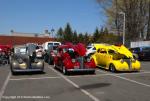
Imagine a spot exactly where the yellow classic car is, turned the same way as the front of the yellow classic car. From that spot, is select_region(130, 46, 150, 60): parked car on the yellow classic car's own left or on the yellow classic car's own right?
on the yellow classic car's own left

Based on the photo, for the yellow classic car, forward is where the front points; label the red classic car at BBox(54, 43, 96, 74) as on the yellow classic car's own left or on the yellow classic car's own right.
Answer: on the yellow classic car's own right

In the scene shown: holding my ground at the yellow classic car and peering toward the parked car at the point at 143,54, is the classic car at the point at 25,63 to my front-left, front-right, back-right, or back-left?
back-left

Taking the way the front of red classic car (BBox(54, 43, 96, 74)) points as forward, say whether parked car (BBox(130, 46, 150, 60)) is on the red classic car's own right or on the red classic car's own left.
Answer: on the red classic car's own left

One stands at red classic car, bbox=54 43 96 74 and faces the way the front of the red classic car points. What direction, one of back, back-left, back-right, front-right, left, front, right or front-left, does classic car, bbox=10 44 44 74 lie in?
back-right

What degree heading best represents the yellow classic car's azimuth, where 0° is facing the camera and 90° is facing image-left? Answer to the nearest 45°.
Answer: approximately 315°

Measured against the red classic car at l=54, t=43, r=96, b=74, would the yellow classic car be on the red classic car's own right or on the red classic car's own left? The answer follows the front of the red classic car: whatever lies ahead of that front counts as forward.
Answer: on the red classic car's own left
